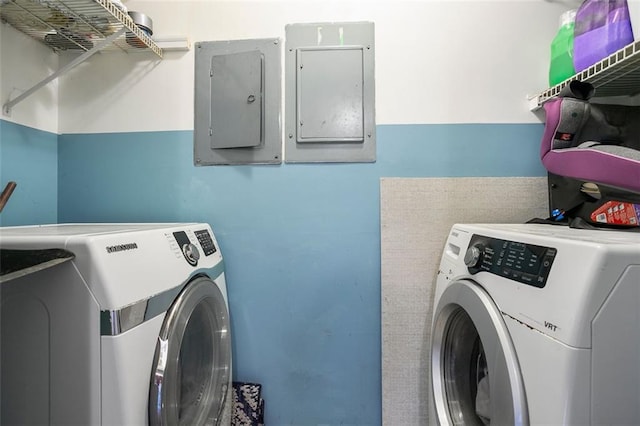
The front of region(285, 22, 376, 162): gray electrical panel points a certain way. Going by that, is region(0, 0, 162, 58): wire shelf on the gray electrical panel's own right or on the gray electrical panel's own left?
on the gray electrical panel's own right

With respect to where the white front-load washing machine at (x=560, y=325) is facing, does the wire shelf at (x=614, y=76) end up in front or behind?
behind

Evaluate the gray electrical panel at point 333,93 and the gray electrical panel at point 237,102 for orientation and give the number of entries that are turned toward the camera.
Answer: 2

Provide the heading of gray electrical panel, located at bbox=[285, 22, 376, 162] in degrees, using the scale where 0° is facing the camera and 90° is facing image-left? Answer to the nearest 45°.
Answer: approximately 0°

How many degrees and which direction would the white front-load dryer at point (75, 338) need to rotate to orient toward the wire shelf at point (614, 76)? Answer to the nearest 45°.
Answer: approximately 45° to its left

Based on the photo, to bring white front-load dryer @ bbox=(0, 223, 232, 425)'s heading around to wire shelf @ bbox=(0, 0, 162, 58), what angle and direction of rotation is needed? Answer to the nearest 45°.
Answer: approximately 135° to its left
